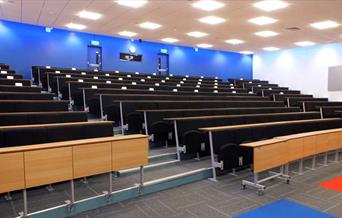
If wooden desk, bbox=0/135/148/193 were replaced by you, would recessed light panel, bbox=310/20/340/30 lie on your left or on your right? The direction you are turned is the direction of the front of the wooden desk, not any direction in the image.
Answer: on your left

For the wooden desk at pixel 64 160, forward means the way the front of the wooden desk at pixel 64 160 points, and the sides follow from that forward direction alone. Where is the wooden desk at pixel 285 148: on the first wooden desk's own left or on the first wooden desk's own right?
on the first wooden desk's own left

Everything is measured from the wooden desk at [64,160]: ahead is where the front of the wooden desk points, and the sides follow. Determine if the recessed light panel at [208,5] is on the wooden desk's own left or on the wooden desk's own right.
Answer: on the wooden desk's own left

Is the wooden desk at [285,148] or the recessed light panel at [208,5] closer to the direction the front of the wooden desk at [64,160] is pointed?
the wooden desk

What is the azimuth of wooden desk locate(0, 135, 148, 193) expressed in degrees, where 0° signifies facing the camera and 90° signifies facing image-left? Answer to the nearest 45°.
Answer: approximately 315°
